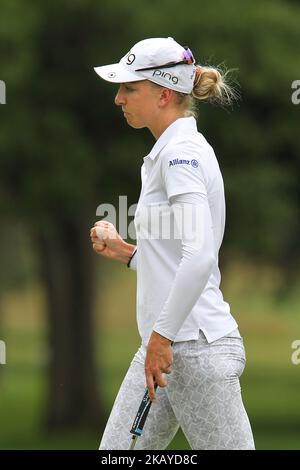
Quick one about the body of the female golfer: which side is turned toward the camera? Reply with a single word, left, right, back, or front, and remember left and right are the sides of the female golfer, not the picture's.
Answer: left

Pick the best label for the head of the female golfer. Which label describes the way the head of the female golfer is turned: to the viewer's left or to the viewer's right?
to the viewer's left
